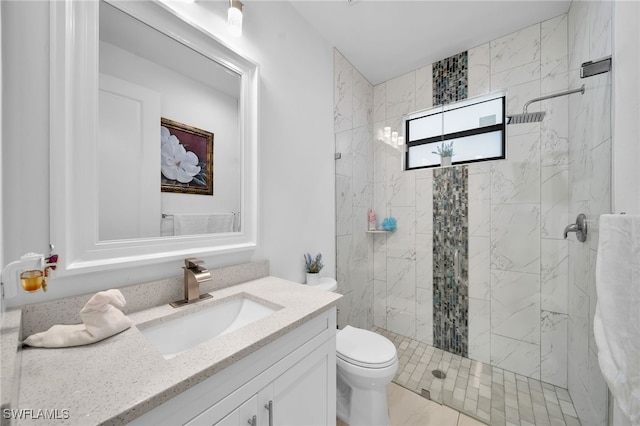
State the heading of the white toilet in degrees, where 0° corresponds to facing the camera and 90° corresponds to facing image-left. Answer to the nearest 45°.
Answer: approximately 315°

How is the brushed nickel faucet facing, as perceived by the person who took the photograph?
facing the viewer and to the right of the viewer

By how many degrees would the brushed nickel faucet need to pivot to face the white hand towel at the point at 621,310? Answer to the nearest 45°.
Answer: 0° — it already faces it

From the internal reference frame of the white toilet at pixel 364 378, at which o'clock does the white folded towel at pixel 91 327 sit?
The white folded towel is roughly at 3 o'clock from the white toilet.

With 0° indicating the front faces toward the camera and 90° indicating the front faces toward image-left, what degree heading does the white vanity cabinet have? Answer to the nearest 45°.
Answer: approximately 315°

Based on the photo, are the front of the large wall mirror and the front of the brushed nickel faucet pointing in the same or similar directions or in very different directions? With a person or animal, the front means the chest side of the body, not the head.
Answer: same or similar directions

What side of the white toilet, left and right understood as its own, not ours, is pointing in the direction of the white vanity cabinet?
right

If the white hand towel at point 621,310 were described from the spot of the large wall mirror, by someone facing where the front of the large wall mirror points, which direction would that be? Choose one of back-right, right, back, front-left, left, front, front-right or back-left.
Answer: front

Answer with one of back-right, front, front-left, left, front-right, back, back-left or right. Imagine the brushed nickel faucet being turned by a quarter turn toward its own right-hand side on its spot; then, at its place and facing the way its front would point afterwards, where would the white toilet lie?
back-left

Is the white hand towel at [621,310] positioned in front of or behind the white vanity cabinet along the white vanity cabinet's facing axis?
in front

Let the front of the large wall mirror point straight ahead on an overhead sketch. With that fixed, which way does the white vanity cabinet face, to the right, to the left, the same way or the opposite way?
the same way
